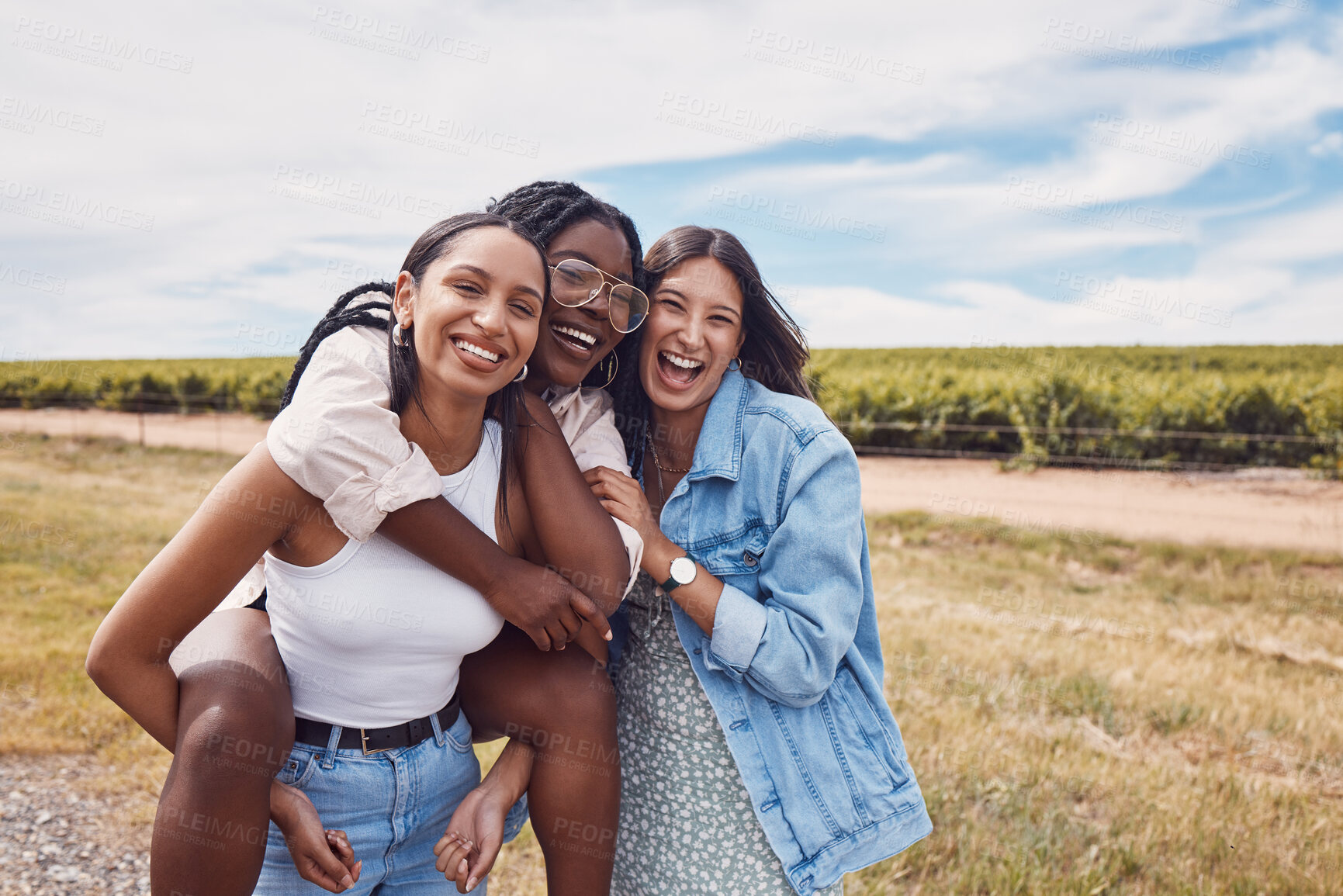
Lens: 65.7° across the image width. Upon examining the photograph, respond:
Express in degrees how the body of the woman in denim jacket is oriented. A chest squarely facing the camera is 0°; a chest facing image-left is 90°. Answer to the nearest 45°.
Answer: approximately 45°

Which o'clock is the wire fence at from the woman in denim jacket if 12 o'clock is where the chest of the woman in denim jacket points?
The wire fence is roughly at 5 o'clock from the woman in denim jacket.

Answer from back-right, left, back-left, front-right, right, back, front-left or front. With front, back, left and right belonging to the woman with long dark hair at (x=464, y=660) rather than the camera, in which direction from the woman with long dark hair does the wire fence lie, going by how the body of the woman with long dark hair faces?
back-left

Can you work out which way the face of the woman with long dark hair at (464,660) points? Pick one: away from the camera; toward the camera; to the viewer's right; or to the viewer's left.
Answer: toward the camera

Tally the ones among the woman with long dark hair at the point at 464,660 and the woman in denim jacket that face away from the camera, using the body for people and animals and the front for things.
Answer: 0

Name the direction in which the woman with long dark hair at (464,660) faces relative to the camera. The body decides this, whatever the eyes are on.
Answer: toward the camera
